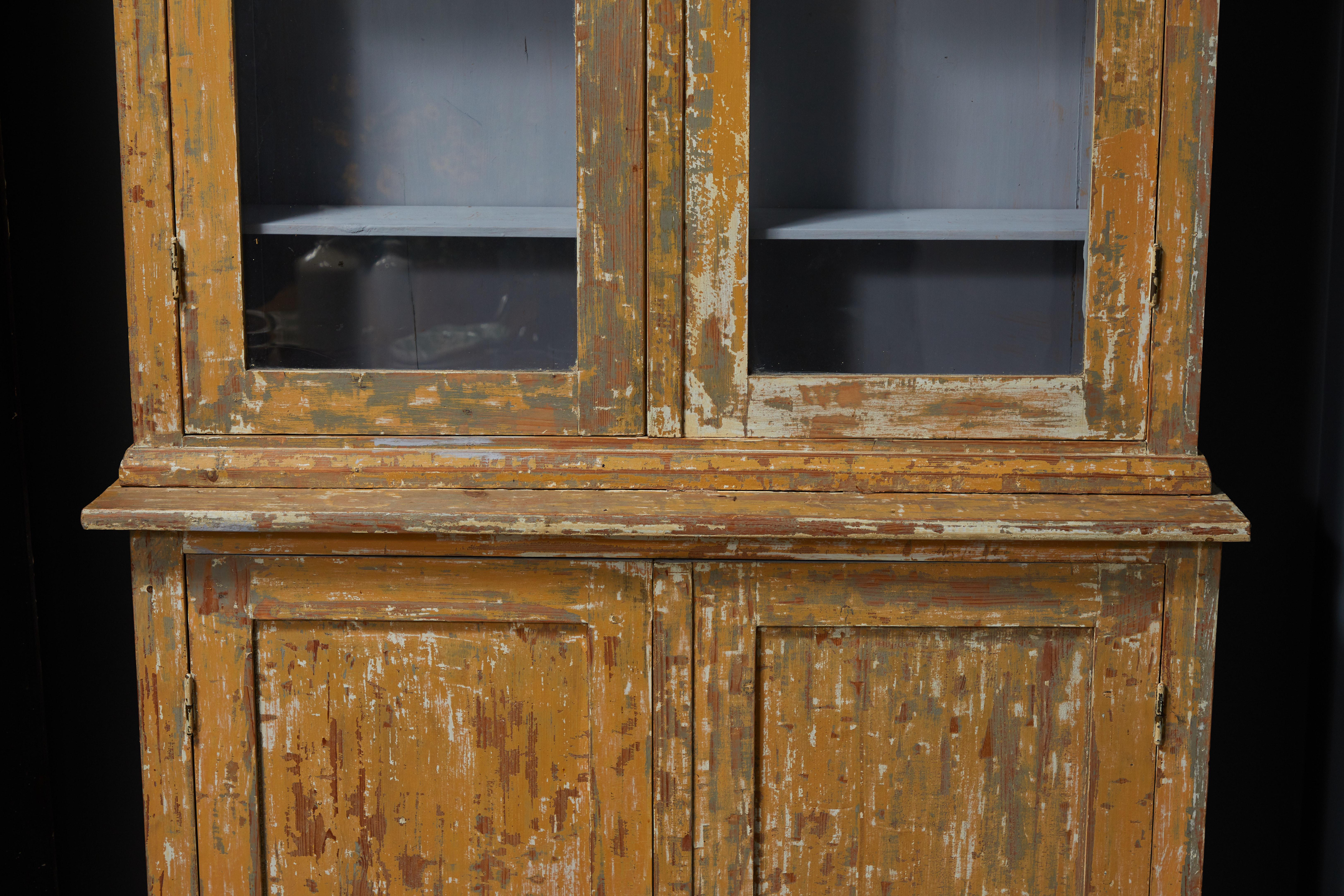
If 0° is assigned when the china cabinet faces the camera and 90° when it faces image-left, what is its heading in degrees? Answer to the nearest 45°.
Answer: approximately 0°
